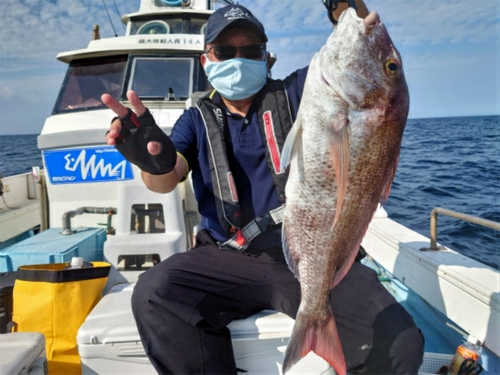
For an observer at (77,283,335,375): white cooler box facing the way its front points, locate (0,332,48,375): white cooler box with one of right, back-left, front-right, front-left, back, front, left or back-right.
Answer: right

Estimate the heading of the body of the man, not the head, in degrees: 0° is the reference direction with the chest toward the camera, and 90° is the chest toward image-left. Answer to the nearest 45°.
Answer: approximately 0°

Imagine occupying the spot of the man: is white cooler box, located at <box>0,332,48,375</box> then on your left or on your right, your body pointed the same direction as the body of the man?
on your right

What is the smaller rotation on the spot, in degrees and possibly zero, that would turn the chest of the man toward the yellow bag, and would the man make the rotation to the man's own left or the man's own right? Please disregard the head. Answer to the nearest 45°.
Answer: approximately 90° to the man's own right

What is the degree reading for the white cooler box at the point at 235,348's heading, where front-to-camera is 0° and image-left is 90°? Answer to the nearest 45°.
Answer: approximately 0°
